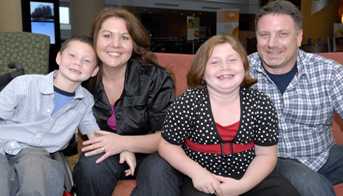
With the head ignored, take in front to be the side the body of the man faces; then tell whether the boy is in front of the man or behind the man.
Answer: in front

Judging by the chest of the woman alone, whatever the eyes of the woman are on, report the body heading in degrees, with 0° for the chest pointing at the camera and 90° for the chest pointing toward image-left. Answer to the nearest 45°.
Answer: approximately 45°

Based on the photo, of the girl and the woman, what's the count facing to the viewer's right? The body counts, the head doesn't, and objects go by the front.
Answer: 0

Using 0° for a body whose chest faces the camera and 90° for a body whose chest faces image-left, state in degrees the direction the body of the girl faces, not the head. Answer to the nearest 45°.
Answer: approximately 0°

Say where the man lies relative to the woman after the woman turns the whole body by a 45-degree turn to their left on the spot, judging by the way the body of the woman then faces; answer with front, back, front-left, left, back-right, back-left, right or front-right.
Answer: left

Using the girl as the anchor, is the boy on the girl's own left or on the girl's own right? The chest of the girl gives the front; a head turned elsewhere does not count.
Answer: on the girl's own right

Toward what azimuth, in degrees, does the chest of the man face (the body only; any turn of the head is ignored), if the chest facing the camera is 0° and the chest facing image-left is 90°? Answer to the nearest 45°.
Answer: approximately 45°
